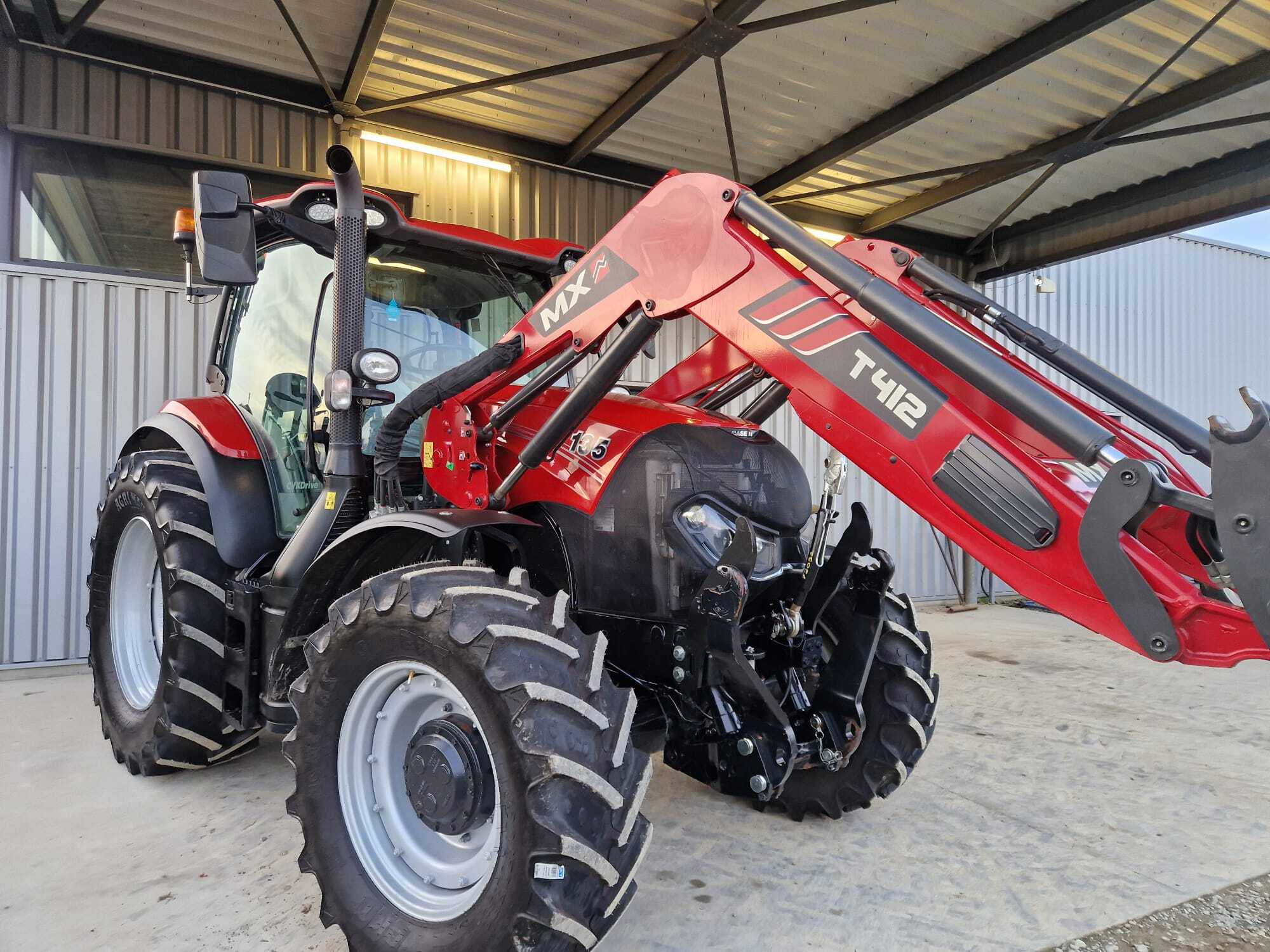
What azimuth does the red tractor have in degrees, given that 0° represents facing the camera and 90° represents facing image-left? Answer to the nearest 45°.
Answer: approximately 315°
